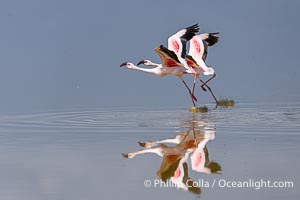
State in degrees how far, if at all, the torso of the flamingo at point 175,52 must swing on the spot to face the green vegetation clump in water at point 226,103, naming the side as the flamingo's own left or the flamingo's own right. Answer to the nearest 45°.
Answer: approximately 135° to the flamingo's own right

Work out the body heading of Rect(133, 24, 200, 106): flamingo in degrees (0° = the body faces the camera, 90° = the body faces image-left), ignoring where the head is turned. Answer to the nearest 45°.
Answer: approximately 90°
